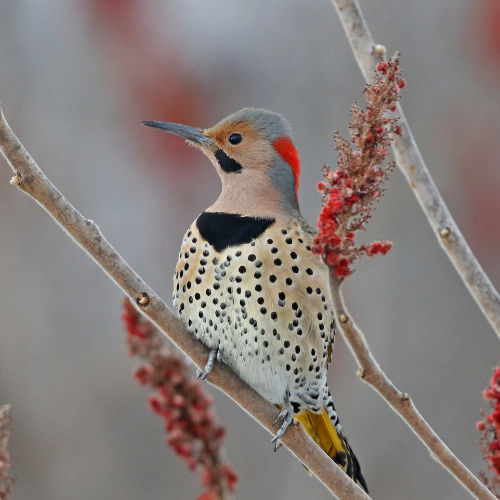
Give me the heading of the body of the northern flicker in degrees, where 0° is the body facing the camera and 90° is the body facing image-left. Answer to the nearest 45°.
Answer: approximately 45°

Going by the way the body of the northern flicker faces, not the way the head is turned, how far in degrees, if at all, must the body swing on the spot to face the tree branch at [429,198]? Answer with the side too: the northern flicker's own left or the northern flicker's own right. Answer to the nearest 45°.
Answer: approximately 90° to the northern flicker's own left

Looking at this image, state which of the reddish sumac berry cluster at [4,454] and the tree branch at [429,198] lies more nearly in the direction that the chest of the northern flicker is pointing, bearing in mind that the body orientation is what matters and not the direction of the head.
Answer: the reddish sumac berry cluster
